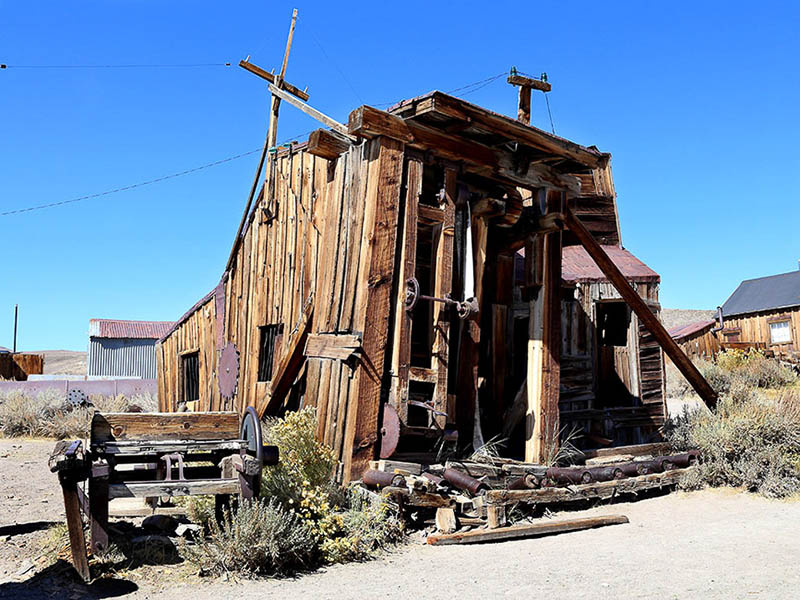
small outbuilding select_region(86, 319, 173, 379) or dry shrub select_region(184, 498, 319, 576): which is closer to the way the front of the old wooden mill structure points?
the dry shrub

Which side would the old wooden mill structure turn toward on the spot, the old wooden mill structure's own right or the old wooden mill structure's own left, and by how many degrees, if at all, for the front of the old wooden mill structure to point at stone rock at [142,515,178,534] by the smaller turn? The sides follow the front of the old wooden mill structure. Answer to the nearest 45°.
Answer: approximately 90° to the old wooden mill structure's own right

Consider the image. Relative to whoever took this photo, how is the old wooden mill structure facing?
facing the viewer and to the right of the viewer

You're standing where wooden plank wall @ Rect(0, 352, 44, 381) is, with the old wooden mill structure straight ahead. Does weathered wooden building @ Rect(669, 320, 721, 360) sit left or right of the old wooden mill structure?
left

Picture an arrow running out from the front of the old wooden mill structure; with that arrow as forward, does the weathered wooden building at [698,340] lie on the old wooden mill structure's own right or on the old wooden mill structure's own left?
on the old wooden mill structure's own left

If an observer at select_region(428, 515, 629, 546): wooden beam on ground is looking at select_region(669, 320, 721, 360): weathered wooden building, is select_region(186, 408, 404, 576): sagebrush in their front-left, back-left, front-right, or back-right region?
back-left

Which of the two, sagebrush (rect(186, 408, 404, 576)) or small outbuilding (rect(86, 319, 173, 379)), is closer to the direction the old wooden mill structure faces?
the sagebrush

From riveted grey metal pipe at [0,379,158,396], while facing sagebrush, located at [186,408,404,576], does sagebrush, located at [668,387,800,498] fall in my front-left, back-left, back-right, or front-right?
front-left

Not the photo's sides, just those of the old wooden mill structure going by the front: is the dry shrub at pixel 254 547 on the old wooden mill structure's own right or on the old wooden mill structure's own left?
on the old wooden mill structure's own right

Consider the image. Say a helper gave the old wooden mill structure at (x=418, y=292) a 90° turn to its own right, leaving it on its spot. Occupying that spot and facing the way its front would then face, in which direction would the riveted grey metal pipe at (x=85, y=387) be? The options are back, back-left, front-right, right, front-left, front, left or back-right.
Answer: right

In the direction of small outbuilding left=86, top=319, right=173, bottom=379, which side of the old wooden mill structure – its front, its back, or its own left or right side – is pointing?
back

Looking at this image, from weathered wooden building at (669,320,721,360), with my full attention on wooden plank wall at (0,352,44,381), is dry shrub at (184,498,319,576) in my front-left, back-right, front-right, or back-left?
front-left

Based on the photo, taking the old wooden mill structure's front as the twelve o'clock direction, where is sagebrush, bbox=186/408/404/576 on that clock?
The sagebrush is roughly at 2 o'clock from the old wooden mill structure.

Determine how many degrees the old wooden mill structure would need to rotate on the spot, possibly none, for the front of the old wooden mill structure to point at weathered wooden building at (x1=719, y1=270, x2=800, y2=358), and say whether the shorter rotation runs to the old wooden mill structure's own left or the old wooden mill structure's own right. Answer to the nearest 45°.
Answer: approximately 90° to the old wooden mill structure's own left

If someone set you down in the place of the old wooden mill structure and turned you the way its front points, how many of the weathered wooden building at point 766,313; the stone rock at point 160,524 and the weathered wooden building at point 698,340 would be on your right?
1
